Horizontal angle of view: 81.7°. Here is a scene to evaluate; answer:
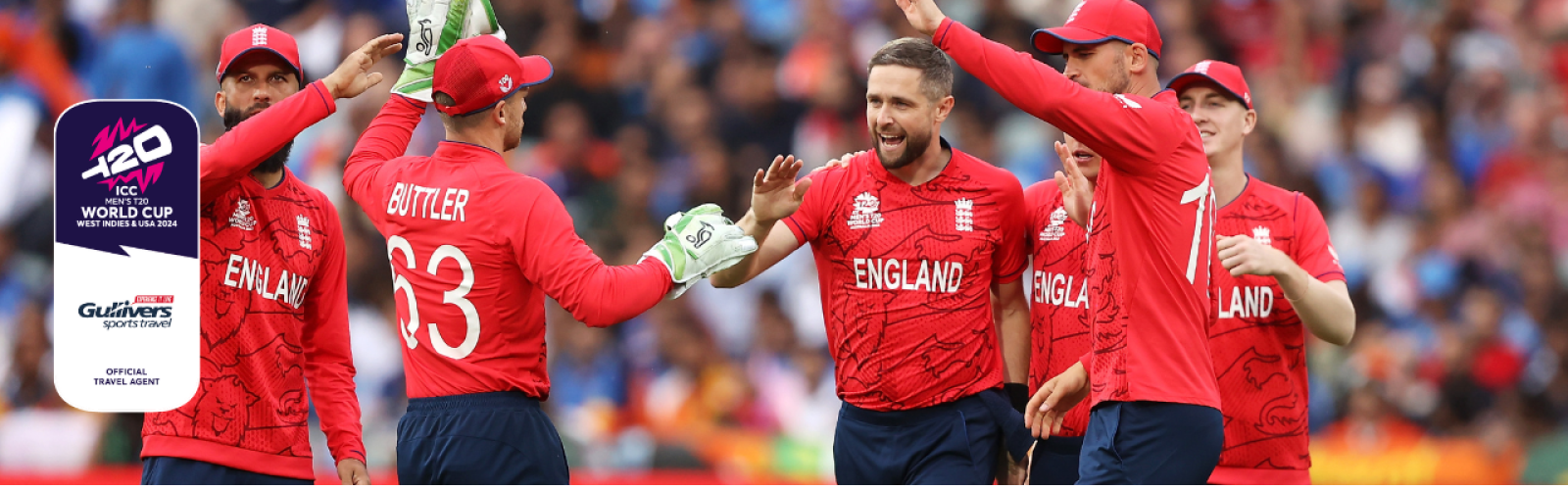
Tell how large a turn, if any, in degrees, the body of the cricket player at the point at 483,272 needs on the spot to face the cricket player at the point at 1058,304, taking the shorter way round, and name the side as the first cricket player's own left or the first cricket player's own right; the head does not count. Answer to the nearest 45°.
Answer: approximately 45° to the first cricket player's own right

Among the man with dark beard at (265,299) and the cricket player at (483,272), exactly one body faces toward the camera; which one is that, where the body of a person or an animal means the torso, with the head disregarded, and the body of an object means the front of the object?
the man with dark beard

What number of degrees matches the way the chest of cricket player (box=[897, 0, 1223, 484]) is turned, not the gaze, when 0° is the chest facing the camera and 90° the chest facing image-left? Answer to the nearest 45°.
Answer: approximately 90°

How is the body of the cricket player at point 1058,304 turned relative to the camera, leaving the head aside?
toward the camera

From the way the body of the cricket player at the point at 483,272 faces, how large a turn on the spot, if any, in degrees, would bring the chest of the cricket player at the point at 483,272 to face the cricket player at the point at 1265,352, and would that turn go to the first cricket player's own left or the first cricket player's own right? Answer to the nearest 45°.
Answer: approximately 45° to the first cricket player's own right

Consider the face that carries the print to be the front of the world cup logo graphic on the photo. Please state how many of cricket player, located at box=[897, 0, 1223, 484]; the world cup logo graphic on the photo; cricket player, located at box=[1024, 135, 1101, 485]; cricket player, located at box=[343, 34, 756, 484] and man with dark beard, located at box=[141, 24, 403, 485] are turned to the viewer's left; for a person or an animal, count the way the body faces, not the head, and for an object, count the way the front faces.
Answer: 1

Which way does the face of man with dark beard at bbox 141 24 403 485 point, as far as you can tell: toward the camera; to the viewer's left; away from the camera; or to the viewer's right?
toward the camera

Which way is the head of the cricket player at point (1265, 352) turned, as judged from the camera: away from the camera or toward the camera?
toward the camera

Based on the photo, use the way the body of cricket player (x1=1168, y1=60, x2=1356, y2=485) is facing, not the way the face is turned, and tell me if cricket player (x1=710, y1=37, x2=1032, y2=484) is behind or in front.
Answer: in front

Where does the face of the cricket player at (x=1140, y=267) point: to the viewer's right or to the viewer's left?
to the viewer's left
